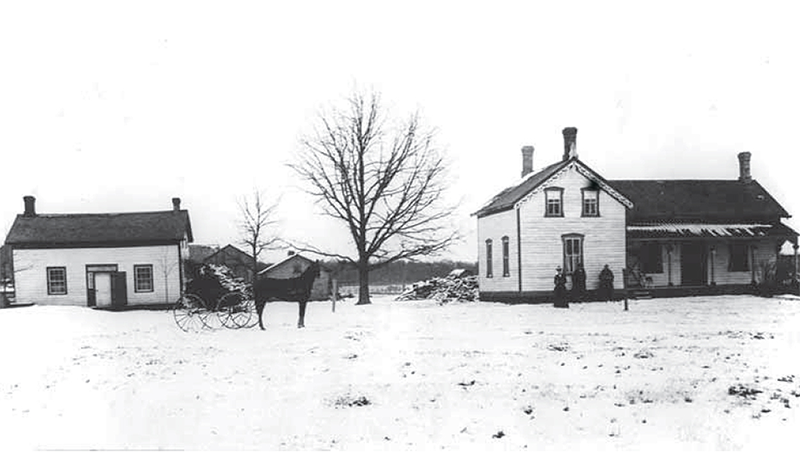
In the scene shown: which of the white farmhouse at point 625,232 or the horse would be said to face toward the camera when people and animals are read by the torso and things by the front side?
the white farmhouse

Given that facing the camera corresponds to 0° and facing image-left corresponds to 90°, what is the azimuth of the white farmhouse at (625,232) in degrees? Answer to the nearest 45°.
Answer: approximately 0°

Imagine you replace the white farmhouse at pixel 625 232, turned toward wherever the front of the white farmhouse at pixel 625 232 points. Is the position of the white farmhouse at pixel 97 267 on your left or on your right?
on your right

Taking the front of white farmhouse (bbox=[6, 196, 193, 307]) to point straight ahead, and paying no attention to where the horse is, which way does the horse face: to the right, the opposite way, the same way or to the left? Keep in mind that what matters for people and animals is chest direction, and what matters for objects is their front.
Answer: to the left

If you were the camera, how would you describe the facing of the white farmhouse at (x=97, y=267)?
facing the viewer

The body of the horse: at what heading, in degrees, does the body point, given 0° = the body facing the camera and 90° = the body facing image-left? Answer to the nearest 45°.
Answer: approximately 270°

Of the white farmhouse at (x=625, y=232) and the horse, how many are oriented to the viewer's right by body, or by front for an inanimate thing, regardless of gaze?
1

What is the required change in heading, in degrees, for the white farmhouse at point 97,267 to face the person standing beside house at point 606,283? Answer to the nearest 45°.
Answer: approximately 45° to its left

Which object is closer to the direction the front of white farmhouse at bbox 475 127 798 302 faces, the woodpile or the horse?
the horse

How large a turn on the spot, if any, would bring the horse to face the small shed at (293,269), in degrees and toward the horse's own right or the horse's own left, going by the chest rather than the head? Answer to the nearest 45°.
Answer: approximately 90° to the horse's own left
